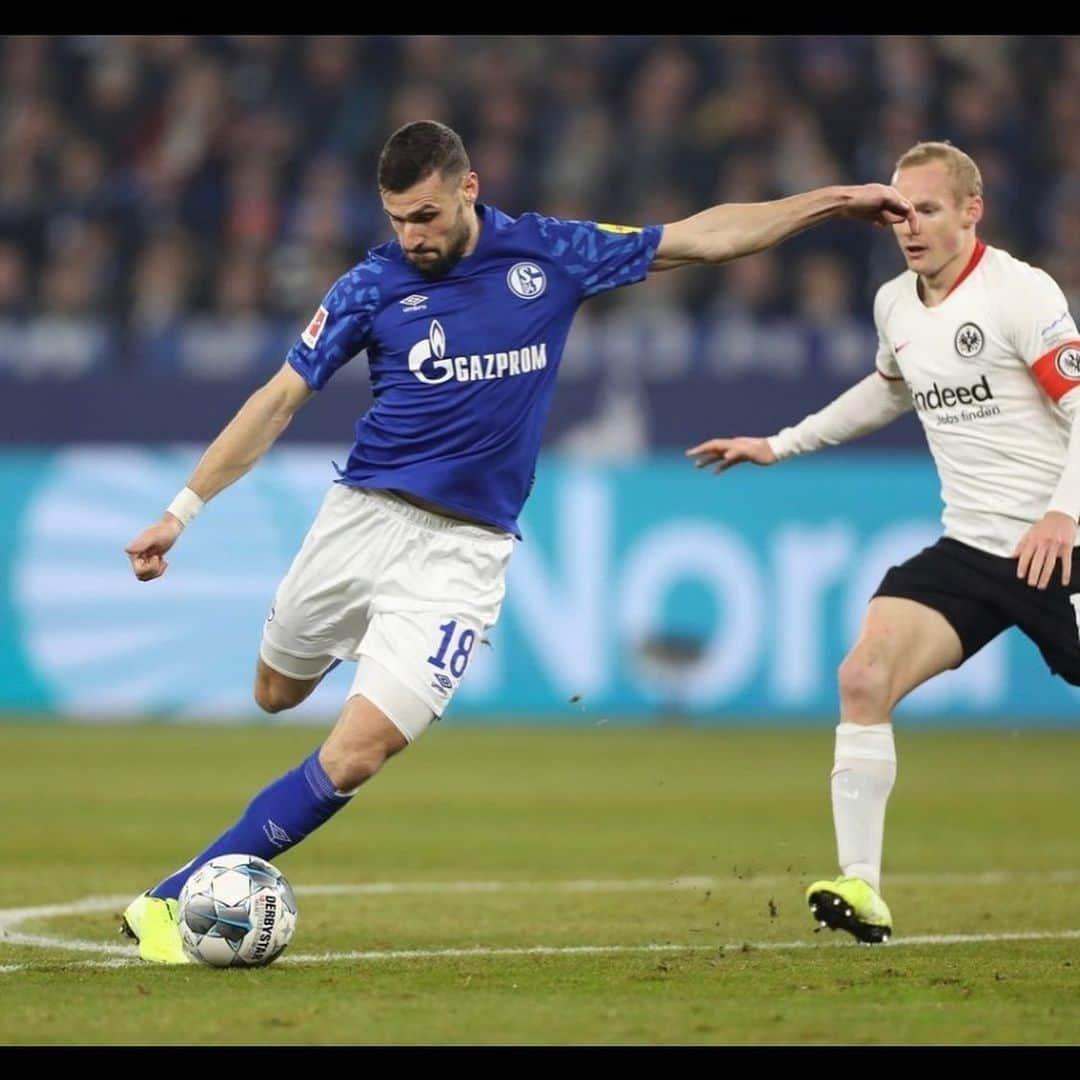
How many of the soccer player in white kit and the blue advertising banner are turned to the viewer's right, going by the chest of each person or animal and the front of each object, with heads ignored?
0

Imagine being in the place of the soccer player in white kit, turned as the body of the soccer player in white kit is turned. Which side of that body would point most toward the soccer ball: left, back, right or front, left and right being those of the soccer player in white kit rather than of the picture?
front

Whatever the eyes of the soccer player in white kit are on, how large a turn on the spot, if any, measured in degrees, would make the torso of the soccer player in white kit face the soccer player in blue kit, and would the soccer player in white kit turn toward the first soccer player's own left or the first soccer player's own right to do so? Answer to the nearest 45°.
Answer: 0° — they already face them

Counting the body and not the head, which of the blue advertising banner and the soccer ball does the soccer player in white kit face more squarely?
the soccer ball

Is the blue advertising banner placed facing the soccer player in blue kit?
yes

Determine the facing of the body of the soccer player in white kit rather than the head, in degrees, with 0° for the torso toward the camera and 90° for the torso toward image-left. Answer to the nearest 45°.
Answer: approximately 45°

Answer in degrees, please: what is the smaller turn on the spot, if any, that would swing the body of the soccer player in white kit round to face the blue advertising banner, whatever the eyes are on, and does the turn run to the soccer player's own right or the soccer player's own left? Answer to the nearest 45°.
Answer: approximately 135° to the soccer player's own right

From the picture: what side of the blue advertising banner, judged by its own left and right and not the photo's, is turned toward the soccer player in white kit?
front
